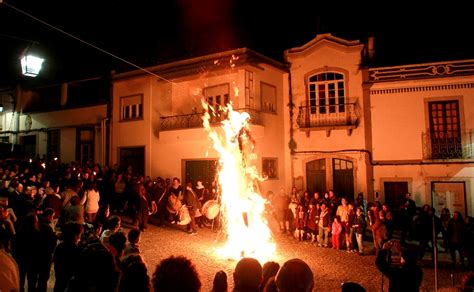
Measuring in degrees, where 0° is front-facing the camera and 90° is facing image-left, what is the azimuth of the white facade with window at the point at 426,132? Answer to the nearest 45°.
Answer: approximately 0°

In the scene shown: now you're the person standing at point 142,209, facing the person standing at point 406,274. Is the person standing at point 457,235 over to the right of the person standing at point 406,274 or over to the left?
left

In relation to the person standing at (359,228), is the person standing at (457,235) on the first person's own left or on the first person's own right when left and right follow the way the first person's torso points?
on the first person's own left

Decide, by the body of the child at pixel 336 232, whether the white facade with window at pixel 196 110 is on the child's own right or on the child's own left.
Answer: on the child's own right

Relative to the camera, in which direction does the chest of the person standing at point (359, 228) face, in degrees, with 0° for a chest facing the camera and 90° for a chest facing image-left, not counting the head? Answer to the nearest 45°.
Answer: approximately 45°

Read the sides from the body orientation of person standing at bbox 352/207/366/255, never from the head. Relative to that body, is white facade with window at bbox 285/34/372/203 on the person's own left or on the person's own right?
on the person's own right

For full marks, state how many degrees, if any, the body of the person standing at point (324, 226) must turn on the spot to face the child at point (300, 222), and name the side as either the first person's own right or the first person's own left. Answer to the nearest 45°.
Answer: approximately 90° to the first person's own right

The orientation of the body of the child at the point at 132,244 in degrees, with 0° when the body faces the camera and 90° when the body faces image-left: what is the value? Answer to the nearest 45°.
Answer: approximately 225°

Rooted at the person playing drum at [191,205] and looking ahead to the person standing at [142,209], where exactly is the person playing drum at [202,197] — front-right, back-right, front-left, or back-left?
back-right
